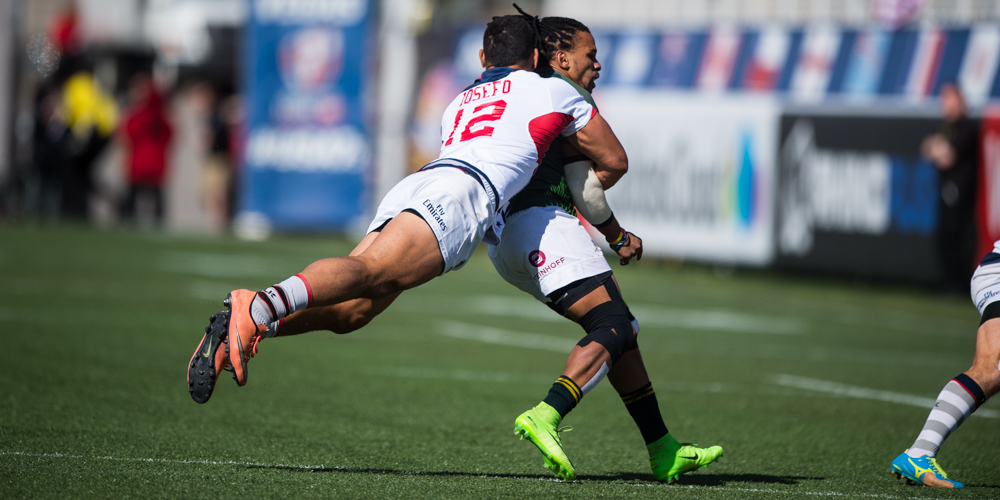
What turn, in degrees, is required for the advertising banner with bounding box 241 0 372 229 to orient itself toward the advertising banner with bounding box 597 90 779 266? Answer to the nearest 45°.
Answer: approximately 45° to its left

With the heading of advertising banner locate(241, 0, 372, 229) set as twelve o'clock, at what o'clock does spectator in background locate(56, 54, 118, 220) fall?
The spectator in background is roughly at 4 o'clock from the advertising banner.

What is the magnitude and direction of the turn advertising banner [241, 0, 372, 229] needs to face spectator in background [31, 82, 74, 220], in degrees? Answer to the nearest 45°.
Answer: approximately 135° to its right

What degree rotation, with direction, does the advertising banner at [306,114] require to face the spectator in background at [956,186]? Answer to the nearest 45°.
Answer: approximately 45° to its left

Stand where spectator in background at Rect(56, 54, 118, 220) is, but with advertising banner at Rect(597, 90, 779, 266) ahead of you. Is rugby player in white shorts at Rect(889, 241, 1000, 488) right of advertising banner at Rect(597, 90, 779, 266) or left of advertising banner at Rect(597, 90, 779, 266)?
right

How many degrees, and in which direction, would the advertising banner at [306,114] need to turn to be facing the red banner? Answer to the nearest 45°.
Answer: approximately 45° to its left
